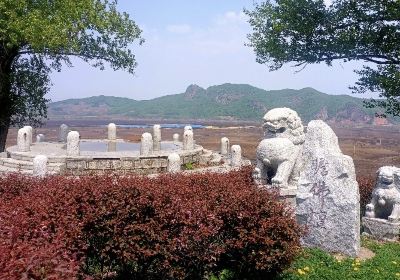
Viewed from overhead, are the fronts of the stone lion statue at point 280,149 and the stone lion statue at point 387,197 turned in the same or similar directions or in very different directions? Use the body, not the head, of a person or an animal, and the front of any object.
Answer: same or similar directions

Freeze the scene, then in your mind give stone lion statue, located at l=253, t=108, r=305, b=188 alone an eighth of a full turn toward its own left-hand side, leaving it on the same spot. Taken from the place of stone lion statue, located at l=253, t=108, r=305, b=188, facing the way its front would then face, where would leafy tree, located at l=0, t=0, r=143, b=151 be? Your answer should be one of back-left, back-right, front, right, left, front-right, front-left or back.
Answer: back-right

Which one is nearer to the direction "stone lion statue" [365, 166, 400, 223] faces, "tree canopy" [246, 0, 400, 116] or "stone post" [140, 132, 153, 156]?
the stone post

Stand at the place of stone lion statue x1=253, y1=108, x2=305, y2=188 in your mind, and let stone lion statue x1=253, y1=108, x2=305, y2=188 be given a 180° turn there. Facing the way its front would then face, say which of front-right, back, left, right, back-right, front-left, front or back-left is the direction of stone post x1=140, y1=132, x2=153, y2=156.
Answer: left

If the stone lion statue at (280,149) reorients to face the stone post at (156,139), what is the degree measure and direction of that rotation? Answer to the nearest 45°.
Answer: approximately 90° to its right

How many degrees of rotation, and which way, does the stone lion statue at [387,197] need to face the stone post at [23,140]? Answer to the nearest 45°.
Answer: approximately 45° to its right

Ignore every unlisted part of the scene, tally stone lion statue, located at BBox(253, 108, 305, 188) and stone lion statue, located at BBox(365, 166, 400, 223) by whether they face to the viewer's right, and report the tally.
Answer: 0

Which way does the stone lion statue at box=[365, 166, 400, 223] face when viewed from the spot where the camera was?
facing the viewer and to the left of the viewer

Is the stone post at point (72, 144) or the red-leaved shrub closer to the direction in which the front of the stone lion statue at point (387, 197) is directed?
the red-leaved shrub

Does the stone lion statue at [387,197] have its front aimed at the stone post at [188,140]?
no

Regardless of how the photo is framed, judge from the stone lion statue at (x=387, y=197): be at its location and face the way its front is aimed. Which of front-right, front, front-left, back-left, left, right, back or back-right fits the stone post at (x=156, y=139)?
right
